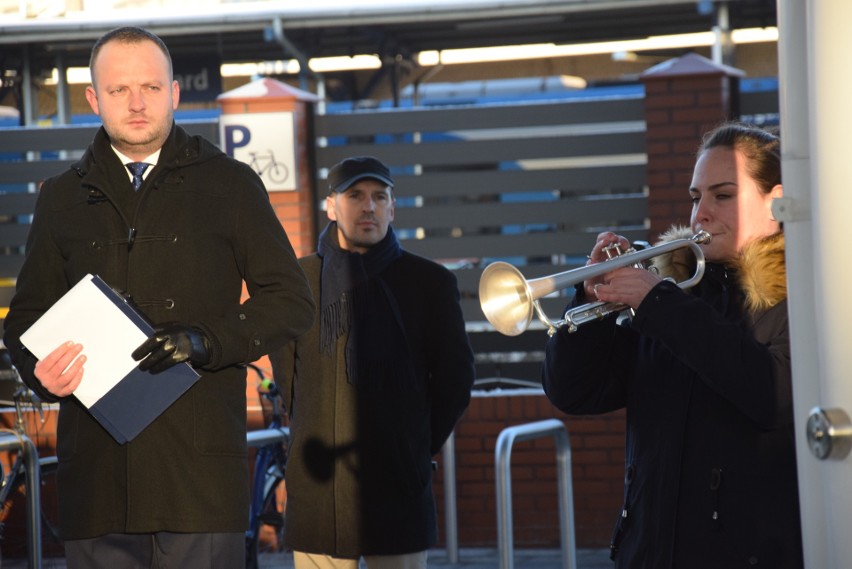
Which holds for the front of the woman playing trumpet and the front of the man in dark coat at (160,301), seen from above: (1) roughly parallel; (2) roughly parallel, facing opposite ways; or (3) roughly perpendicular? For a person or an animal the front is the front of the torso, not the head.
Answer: roughly perpendicular

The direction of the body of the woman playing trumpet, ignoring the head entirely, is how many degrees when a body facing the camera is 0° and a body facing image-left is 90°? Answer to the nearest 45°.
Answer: approximately 45°

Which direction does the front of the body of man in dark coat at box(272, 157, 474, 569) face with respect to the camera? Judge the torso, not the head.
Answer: toward the camera

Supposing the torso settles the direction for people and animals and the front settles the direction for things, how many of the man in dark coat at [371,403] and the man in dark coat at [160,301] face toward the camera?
2

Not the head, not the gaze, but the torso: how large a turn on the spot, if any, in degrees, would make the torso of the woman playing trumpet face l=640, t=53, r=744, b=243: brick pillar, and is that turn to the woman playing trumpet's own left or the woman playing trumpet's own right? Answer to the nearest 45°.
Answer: approximately 135° to the woman playing trumpet's own right

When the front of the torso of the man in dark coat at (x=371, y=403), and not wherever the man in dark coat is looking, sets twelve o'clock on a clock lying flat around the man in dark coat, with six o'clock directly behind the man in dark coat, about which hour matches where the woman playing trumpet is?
The woman playing trumpet is roughly at 11 o'clock from the man in dark coat.

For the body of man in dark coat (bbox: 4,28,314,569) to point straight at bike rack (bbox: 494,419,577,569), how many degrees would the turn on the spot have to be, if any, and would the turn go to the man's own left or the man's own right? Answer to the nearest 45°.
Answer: approximately 135° to the man's own left

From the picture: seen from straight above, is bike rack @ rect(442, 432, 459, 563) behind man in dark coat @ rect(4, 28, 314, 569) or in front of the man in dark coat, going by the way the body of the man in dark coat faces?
behind

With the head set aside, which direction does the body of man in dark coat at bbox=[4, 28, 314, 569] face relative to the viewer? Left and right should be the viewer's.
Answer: facing the viewer

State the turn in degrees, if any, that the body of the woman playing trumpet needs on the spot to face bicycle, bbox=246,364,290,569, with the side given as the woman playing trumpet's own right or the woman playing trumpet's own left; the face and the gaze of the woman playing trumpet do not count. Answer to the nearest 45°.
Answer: approximately 90° to the woman playing trumpet's own right

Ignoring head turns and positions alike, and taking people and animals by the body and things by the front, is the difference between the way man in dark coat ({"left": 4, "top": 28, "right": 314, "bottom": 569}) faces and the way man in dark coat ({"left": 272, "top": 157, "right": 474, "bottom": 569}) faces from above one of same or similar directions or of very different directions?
same or similar directions
